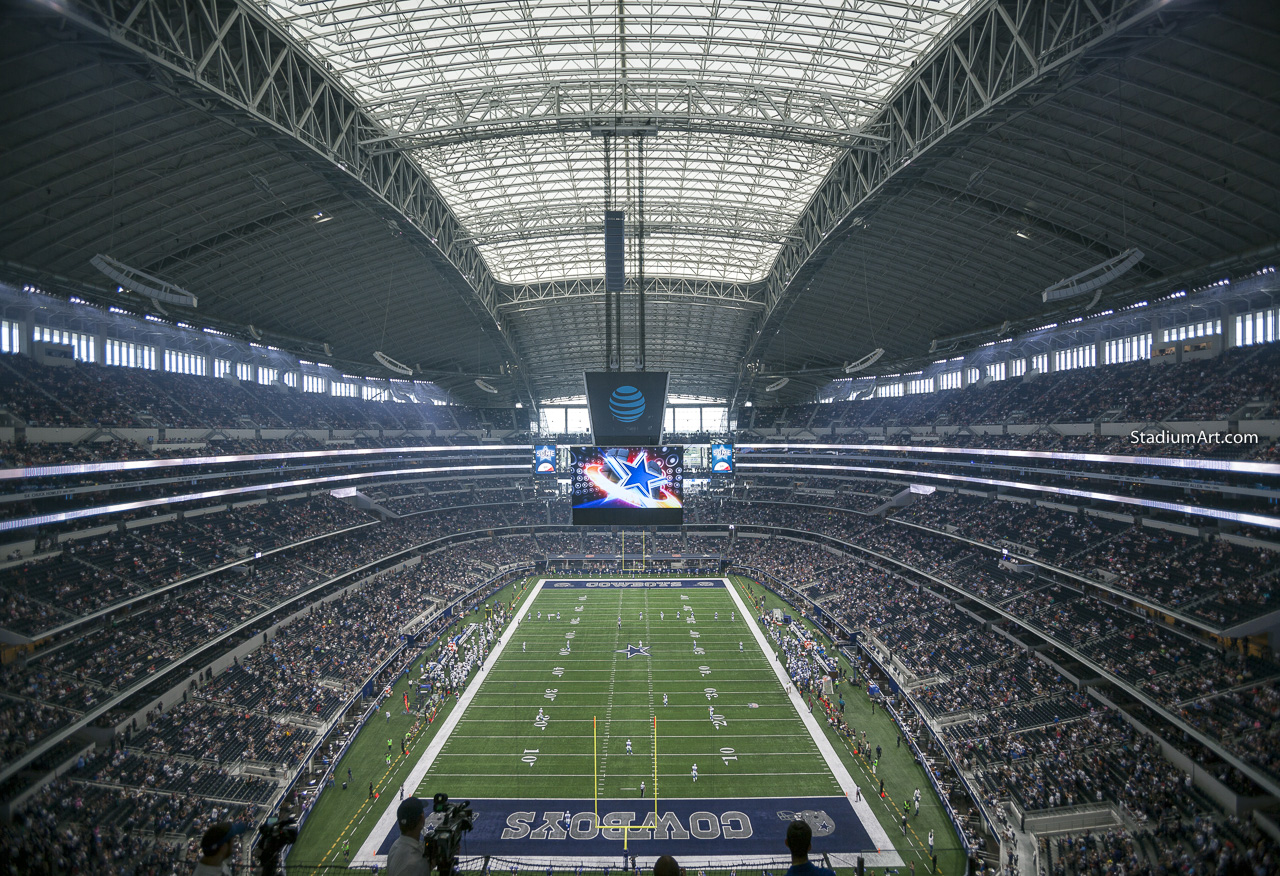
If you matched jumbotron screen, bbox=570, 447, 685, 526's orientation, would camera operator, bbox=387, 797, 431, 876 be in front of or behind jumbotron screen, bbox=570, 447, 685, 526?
in front

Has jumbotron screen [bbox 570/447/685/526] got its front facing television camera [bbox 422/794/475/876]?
yes

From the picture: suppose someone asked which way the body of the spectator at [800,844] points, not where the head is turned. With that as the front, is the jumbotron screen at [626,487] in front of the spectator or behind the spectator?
in front

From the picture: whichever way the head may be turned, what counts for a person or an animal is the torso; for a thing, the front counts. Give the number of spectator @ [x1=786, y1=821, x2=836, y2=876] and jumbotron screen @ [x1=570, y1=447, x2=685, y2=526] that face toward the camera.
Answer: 1

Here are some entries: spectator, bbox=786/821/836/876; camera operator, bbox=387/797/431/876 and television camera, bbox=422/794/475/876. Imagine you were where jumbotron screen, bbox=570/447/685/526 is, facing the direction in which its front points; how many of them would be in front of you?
3

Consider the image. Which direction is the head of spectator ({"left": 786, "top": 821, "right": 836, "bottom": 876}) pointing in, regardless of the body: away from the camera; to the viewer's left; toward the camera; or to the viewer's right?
away from the camera

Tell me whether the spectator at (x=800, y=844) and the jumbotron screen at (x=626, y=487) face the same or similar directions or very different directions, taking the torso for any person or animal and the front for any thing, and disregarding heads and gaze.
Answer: very different directions

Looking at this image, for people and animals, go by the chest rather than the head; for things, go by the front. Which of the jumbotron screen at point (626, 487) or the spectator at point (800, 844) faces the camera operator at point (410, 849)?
the jumbotron screen

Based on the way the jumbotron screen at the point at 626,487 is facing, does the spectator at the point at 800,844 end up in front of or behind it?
in front

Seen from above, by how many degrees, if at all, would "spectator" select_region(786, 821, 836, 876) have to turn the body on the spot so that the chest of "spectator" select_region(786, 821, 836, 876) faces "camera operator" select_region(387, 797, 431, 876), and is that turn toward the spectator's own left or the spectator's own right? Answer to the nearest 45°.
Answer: approximately 90° to the spectator's own left

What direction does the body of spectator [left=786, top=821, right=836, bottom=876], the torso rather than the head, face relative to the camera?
away from the camera
